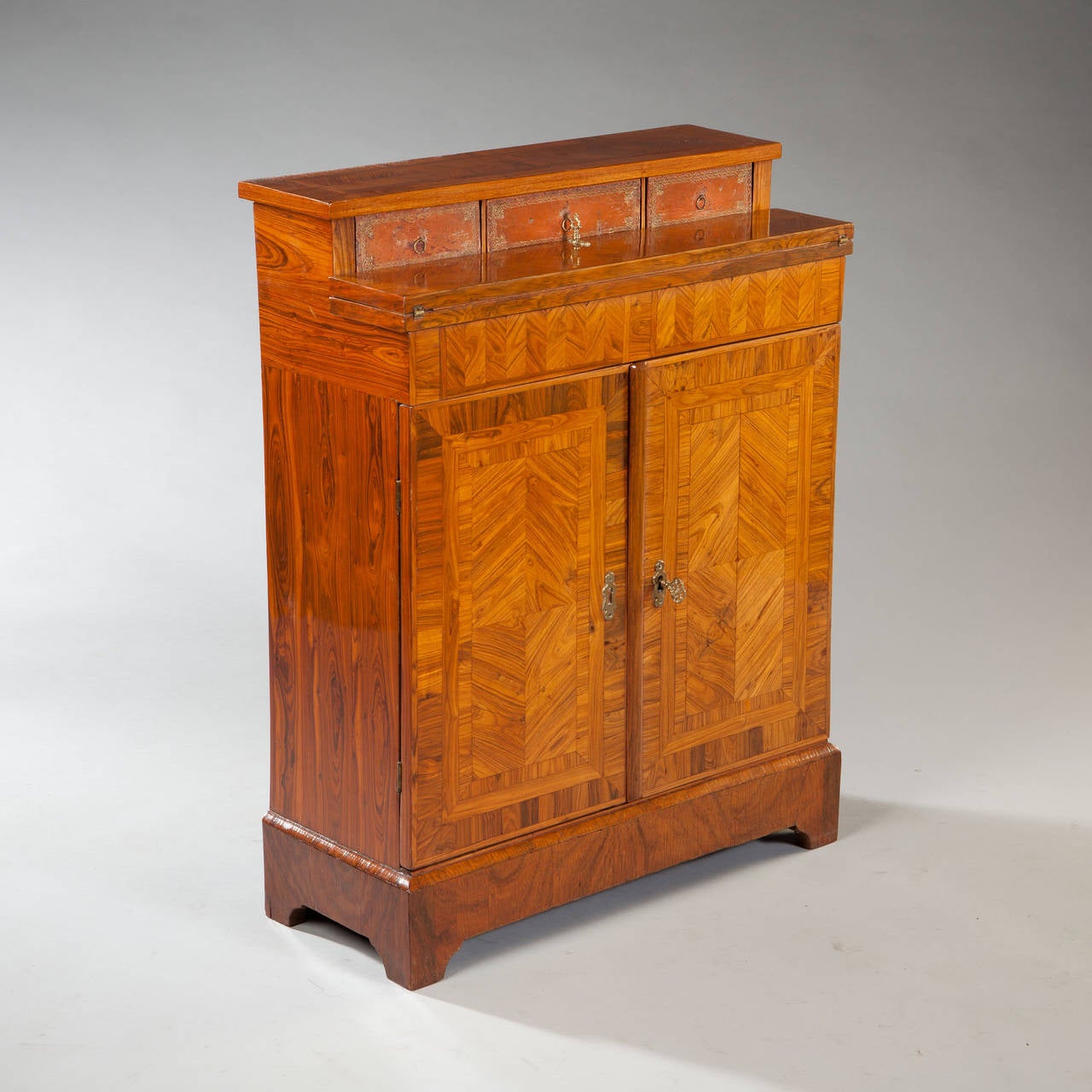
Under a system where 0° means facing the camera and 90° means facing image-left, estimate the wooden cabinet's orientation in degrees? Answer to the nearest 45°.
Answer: approximately 315°
